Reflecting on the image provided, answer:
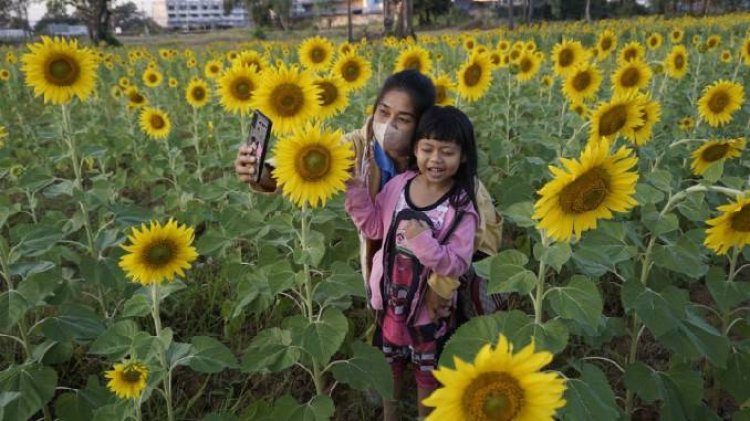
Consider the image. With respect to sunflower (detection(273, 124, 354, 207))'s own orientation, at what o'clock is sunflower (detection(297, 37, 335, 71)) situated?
sunflower (detection(297, 37, 335, 71)) is roughly at 6 o'clock from sunflower (detection(273, 124, 354, 207)).

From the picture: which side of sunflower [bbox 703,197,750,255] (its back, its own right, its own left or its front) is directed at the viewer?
front

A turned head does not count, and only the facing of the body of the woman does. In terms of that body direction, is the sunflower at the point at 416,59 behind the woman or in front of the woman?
behind

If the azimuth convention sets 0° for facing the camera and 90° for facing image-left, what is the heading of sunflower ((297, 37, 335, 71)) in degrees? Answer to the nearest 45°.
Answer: approximately 0°

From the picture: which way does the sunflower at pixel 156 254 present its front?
toward the camera

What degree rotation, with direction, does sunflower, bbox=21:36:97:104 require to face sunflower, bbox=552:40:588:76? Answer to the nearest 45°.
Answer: approximately 90° to its left

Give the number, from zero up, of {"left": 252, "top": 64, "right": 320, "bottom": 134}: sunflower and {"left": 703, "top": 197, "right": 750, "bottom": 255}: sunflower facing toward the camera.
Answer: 2

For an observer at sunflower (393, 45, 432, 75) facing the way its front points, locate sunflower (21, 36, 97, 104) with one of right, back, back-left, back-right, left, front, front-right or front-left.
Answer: front-right

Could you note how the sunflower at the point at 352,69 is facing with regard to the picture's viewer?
facing the viewer

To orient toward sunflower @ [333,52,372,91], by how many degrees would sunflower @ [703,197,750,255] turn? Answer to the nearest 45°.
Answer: approximately 135° to its right

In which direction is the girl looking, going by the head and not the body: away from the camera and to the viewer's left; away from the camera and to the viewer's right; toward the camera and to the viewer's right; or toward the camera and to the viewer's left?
toward the camera and to the viewer's left

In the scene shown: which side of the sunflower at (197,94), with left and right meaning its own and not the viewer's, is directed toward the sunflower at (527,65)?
left

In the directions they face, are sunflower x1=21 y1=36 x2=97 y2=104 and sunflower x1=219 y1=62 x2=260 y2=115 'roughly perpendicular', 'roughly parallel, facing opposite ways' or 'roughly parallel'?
roughly parallel

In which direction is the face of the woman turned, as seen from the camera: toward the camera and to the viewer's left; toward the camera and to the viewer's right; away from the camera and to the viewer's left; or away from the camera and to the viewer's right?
toward the camera and to the viewer's left

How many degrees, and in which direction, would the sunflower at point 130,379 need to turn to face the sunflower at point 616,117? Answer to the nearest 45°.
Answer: approximately 90° to its left
